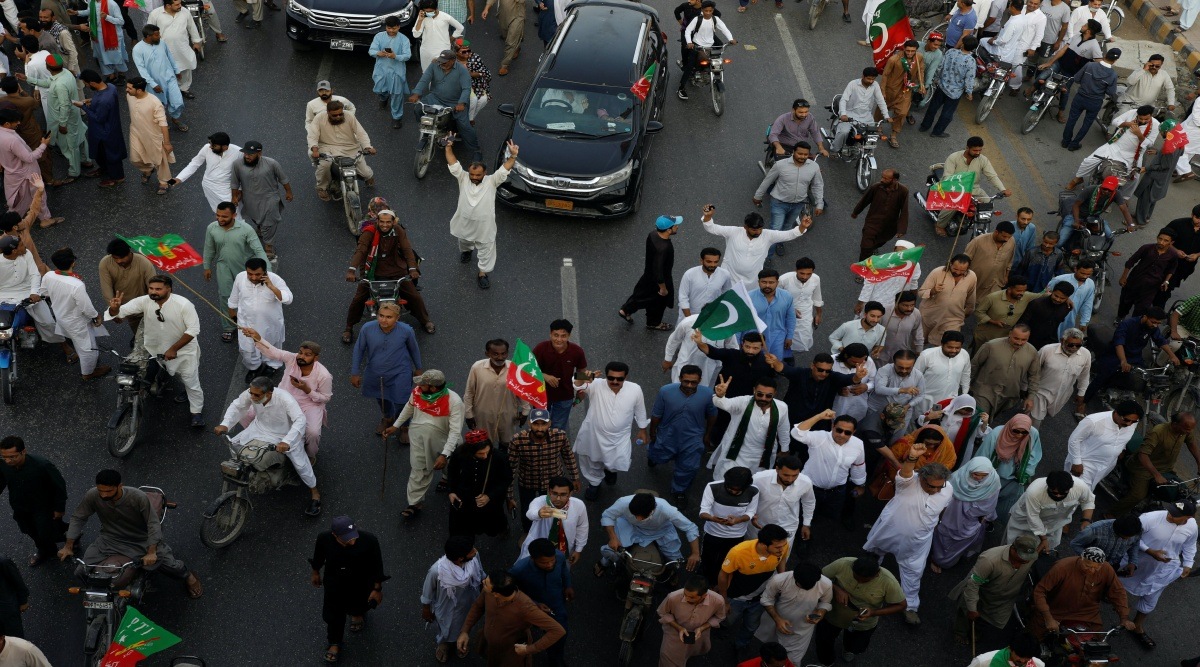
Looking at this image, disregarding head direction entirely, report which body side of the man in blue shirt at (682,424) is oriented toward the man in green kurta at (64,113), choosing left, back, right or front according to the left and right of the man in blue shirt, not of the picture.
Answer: right

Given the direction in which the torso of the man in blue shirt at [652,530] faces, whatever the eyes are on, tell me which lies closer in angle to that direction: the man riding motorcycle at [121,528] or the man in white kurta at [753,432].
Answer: the man riding motorcycle

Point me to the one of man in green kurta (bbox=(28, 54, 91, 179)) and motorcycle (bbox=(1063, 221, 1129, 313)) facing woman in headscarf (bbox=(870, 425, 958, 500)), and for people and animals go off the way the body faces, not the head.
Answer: the motorcycle

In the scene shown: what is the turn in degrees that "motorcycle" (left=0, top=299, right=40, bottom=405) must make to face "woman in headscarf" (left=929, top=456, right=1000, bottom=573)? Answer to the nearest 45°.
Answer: approximately 45° to its left

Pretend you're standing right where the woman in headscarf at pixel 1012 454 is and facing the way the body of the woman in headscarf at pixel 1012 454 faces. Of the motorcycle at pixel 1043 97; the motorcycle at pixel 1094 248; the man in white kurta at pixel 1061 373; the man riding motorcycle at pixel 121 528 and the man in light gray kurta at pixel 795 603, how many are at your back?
3

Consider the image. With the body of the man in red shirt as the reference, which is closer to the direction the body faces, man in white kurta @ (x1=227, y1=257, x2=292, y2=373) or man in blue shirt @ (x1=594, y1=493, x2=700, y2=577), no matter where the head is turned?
the man in blue shirt

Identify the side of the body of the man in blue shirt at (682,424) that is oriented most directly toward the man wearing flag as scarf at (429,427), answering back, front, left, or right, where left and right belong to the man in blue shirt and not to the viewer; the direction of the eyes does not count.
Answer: right

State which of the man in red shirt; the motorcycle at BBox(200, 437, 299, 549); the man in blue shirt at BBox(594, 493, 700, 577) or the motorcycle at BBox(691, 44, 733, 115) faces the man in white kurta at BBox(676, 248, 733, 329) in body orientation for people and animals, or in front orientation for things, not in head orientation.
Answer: the motorcycle at BBox(691, 44, 733, 115)

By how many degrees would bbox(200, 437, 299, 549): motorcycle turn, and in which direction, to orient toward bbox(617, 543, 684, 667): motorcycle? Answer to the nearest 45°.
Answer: approximately 90° to its left
